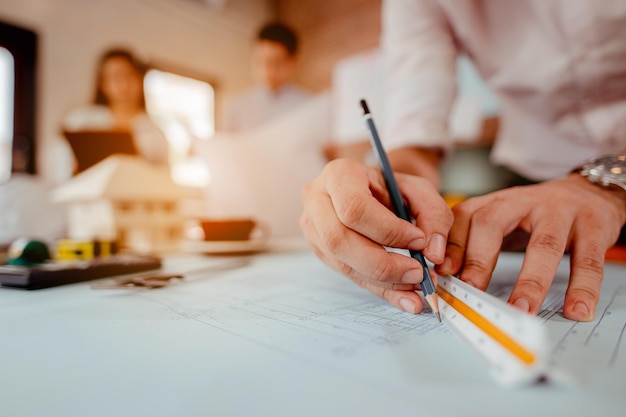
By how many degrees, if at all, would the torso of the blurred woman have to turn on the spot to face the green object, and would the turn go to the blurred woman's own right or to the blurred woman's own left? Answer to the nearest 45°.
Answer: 0° — they already face it

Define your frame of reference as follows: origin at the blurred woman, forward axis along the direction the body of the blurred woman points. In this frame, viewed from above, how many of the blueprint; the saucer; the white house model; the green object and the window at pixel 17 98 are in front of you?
4

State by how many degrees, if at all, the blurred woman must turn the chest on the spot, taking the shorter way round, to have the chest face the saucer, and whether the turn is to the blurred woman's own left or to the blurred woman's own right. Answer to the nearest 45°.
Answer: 0° — they already face it

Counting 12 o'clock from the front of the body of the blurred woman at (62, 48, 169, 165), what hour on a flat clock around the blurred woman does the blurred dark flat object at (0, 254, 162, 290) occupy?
The blurred dark flat object is roughly at 12 o'clock from the blurred woman.

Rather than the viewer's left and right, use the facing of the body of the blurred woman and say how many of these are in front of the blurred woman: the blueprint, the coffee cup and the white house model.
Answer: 3

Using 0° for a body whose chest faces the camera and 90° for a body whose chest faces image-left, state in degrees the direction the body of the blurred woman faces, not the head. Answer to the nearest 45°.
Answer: approximately 0°

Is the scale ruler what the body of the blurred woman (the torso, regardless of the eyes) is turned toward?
yes

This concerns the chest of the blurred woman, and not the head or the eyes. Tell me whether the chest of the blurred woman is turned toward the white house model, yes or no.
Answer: yes
